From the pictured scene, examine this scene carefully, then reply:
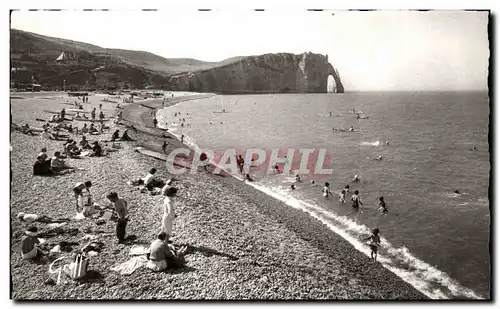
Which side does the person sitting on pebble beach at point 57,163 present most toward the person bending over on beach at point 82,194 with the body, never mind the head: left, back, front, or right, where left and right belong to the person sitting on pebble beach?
right

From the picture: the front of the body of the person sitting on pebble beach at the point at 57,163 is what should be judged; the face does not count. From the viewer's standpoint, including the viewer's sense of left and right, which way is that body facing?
facing to the right of the viewer

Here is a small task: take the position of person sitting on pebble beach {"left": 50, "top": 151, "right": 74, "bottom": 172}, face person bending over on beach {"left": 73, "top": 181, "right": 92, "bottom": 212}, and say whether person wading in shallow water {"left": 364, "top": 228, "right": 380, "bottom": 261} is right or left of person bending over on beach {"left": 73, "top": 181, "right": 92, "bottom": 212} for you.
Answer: left
